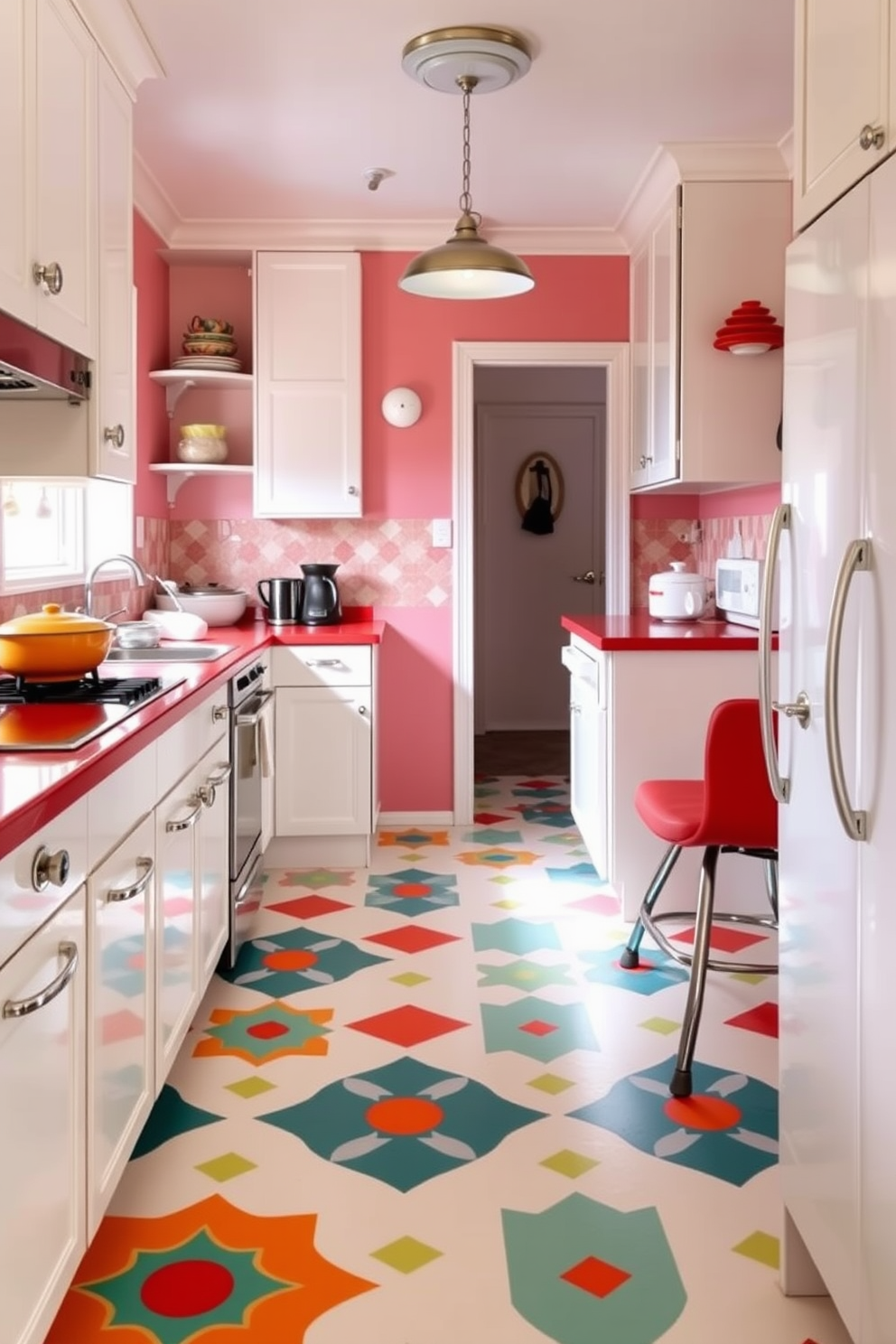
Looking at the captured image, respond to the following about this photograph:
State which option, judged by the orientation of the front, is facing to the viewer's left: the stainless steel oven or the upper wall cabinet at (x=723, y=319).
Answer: the upper wall cabinet

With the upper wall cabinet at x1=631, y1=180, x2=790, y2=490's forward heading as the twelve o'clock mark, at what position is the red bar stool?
The red bar stool is roughly at 9 o'clock from the upper wall cabinet.

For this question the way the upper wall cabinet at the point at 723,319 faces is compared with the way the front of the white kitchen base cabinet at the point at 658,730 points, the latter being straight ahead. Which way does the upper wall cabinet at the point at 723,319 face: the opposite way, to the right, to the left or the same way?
the same way

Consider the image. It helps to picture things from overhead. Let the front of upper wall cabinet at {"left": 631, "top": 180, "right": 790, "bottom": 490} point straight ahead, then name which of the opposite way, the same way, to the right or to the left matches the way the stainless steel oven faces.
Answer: the opposite way

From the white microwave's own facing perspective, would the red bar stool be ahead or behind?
ahead

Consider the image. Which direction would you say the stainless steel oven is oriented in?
to the viewer's right

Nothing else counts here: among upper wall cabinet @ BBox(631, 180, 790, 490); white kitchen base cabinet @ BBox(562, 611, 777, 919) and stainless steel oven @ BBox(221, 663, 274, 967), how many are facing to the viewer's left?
2

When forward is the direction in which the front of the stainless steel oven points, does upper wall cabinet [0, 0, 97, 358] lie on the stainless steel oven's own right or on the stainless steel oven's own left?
on the stainless steel oven's own right

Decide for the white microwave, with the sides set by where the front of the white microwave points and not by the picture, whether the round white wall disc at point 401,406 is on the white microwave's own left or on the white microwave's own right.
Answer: on the white microwave's own right

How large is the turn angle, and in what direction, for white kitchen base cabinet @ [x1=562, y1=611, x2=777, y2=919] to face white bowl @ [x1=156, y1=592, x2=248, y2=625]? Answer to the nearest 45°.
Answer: approximately 45° to its right

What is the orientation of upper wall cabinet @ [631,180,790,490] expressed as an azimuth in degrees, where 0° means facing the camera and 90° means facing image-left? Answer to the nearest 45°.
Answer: approximately 90°

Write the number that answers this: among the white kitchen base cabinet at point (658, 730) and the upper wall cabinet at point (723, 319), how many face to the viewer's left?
2

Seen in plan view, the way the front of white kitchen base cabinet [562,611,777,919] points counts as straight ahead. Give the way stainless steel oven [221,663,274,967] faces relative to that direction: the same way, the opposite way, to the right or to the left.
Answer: the opposite way

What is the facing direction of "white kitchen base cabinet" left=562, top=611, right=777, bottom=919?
to the viewer's left
